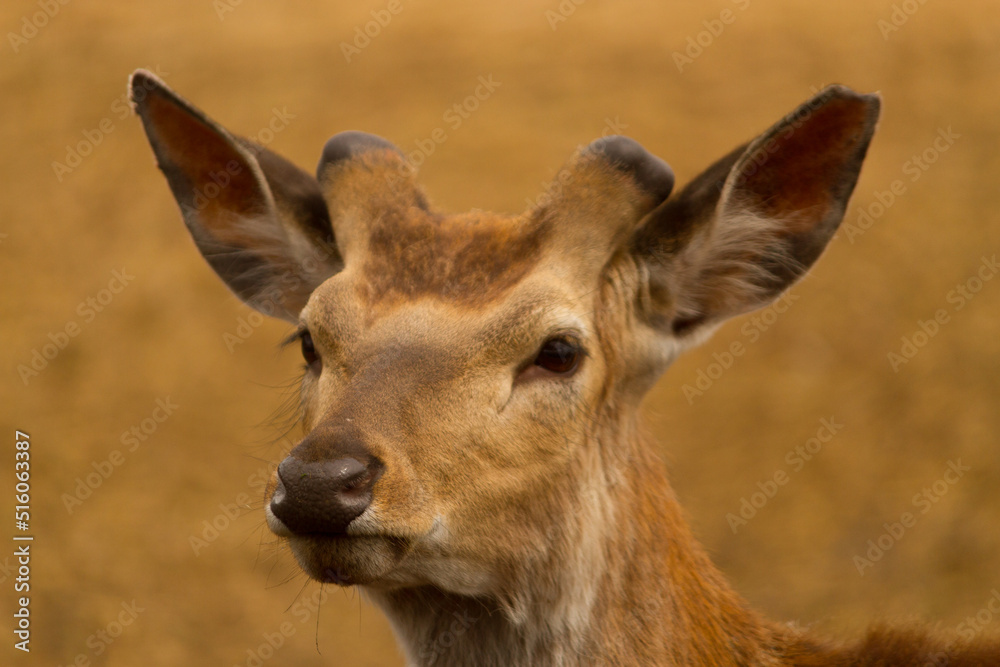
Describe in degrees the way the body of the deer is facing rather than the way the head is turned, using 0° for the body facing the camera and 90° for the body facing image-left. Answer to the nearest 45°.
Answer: approximately 45°
